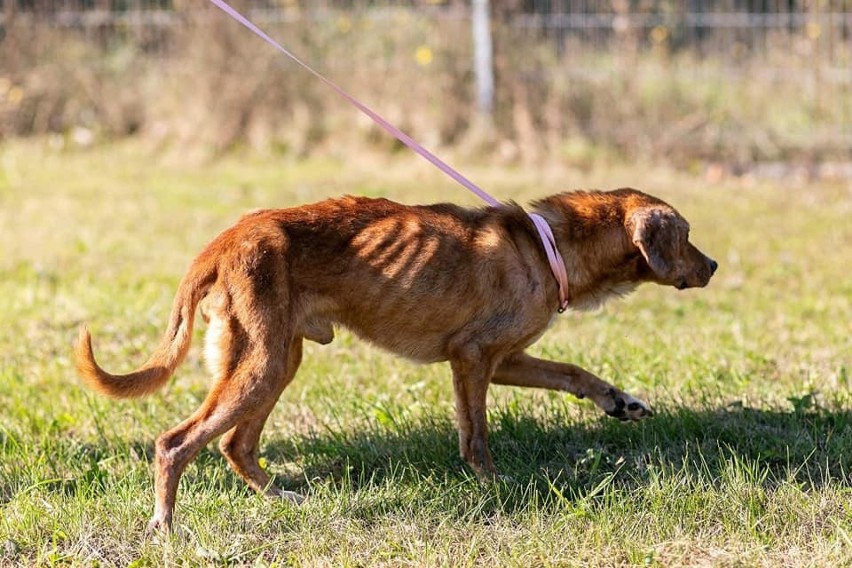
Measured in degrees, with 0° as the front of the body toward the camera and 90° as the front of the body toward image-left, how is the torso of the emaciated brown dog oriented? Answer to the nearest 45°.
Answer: approximately 270°

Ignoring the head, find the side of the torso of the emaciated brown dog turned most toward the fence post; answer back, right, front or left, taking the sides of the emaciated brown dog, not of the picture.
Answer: left
